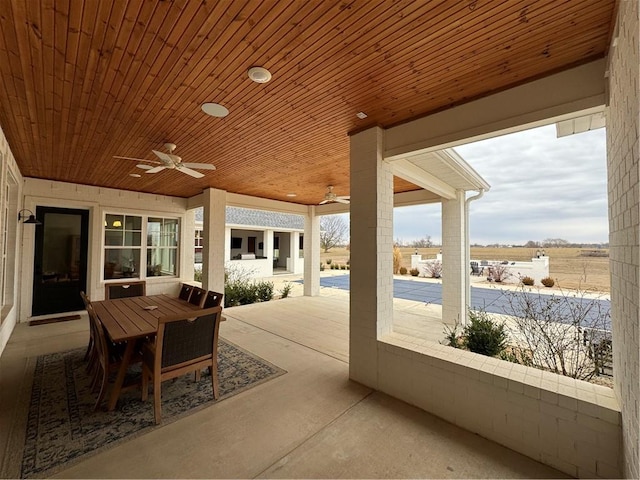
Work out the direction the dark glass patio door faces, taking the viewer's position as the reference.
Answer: facing the viewer

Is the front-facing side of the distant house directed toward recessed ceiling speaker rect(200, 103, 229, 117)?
yes

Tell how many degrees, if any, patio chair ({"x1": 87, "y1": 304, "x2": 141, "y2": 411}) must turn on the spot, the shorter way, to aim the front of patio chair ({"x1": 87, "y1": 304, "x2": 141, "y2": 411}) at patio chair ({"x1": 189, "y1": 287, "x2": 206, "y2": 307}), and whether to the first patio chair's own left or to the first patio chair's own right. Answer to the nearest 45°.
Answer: approximately 45° to the first patio chair's own left

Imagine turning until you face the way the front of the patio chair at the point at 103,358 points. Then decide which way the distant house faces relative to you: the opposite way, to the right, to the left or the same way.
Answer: to the right

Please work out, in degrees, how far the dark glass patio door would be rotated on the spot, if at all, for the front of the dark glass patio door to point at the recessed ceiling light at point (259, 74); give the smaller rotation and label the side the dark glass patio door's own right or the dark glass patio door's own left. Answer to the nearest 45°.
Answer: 0° — it already faces it

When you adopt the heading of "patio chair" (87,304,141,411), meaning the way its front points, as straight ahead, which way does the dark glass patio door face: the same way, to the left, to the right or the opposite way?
to the right

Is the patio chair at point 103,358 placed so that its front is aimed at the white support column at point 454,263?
yes

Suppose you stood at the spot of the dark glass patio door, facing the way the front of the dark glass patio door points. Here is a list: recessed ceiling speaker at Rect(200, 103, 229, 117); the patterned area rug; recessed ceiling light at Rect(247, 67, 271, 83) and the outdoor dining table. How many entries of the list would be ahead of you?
4

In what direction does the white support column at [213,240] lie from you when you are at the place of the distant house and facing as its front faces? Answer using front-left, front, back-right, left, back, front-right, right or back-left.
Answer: front

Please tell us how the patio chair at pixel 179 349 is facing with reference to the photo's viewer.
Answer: facing away from the viewer and to the left of the viewer

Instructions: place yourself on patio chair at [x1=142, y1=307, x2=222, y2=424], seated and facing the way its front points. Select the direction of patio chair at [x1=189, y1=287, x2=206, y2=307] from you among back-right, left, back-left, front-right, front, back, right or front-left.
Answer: front-right

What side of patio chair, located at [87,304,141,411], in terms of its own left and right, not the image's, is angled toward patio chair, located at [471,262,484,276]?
front

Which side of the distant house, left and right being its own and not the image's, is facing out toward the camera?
front

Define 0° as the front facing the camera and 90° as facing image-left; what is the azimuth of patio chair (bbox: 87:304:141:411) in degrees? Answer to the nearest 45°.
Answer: approximately 270°

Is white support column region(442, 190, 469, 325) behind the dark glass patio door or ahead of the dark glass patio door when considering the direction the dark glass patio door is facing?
ahead
